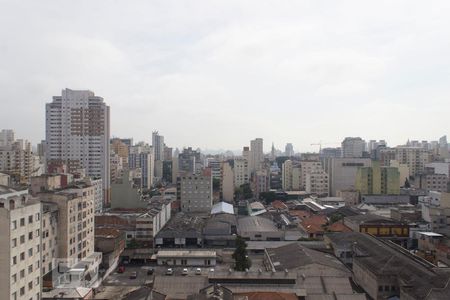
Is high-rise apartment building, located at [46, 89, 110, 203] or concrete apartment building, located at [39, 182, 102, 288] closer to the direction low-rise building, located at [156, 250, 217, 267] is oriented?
the concrete apartment building

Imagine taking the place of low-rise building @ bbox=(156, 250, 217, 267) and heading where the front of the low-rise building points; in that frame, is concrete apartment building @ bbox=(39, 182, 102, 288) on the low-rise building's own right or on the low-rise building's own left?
on the low-rise building's own right

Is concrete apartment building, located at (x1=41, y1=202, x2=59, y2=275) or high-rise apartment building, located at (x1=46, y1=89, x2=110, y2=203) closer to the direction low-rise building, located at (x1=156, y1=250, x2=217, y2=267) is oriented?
the concrete apartment building

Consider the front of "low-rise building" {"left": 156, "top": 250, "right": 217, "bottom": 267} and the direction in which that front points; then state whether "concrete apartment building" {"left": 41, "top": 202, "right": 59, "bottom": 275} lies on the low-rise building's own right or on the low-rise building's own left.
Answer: on the low-rise building's own right

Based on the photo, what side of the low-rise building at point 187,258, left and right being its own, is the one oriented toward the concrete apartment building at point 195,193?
back

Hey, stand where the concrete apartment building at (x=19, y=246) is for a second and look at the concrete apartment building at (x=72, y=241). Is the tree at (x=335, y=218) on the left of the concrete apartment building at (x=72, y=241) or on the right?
right

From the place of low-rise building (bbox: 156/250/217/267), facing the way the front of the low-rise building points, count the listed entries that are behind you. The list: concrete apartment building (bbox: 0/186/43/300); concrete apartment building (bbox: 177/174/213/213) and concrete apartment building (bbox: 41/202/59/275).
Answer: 1

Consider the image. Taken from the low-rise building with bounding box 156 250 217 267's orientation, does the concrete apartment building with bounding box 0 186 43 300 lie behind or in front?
in front

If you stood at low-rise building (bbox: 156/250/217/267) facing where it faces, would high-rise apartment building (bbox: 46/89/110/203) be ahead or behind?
behind

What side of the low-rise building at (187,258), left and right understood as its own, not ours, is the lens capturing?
front

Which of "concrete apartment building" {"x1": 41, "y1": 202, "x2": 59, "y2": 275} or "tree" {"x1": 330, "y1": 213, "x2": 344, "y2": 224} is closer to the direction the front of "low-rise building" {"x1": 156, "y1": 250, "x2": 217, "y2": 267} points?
the concrete apartment building

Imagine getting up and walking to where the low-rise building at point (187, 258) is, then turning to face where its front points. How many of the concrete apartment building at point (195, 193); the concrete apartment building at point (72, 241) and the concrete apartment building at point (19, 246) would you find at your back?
1

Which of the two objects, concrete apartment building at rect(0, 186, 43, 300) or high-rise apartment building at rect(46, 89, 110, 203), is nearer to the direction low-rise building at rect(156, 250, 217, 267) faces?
the concrete apartment building

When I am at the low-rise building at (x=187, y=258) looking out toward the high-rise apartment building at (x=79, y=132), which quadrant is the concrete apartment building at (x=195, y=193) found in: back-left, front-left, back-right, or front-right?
front-right
